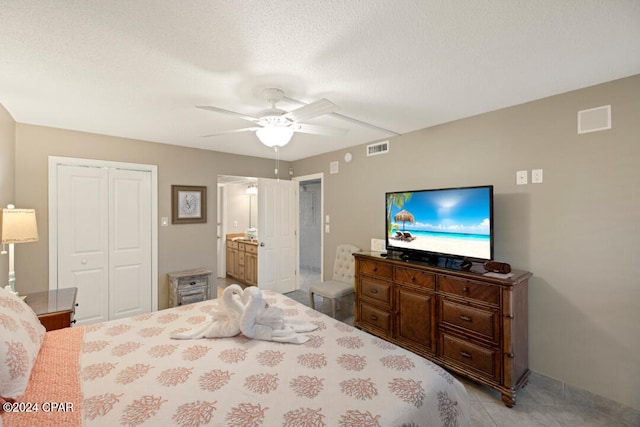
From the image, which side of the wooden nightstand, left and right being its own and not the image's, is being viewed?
right

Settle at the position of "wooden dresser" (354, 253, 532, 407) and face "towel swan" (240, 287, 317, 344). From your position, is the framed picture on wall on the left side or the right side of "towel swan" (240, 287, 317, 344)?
right

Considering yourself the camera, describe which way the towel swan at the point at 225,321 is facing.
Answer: facing to the right of the viewer

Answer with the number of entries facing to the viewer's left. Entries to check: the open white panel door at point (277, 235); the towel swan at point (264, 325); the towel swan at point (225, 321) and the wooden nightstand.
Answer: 1

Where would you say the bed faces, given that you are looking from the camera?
facing to the right of the viewer

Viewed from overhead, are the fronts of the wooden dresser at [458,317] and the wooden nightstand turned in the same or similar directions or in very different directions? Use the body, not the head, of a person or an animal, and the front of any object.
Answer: very different directions

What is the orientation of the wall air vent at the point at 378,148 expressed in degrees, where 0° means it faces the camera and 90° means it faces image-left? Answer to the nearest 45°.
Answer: approximately 45°

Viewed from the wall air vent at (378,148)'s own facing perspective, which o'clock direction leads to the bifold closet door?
The bifold closet door is roughly at 1 o'clock from the wall air vent.

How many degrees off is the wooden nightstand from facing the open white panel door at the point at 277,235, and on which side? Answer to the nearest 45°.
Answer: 0° — it already faces it

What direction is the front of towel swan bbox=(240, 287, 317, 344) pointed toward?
to the viewer's left

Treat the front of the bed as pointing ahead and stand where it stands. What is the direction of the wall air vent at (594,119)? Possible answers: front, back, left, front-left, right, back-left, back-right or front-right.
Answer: front

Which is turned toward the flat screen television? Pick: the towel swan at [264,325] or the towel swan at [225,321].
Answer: the towel swan at [225,321]

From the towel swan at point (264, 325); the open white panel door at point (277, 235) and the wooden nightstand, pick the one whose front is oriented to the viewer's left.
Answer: the towel swan

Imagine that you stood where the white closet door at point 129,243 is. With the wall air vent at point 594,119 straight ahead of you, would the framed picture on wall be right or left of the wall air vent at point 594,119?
left

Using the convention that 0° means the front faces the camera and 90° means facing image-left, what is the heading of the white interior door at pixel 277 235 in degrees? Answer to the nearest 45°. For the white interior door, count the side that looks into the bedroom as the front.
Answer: approximately 0°

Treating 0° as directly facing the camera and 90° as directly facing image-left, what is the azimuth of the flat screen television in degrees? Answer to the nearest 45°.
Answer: approximately 45°
